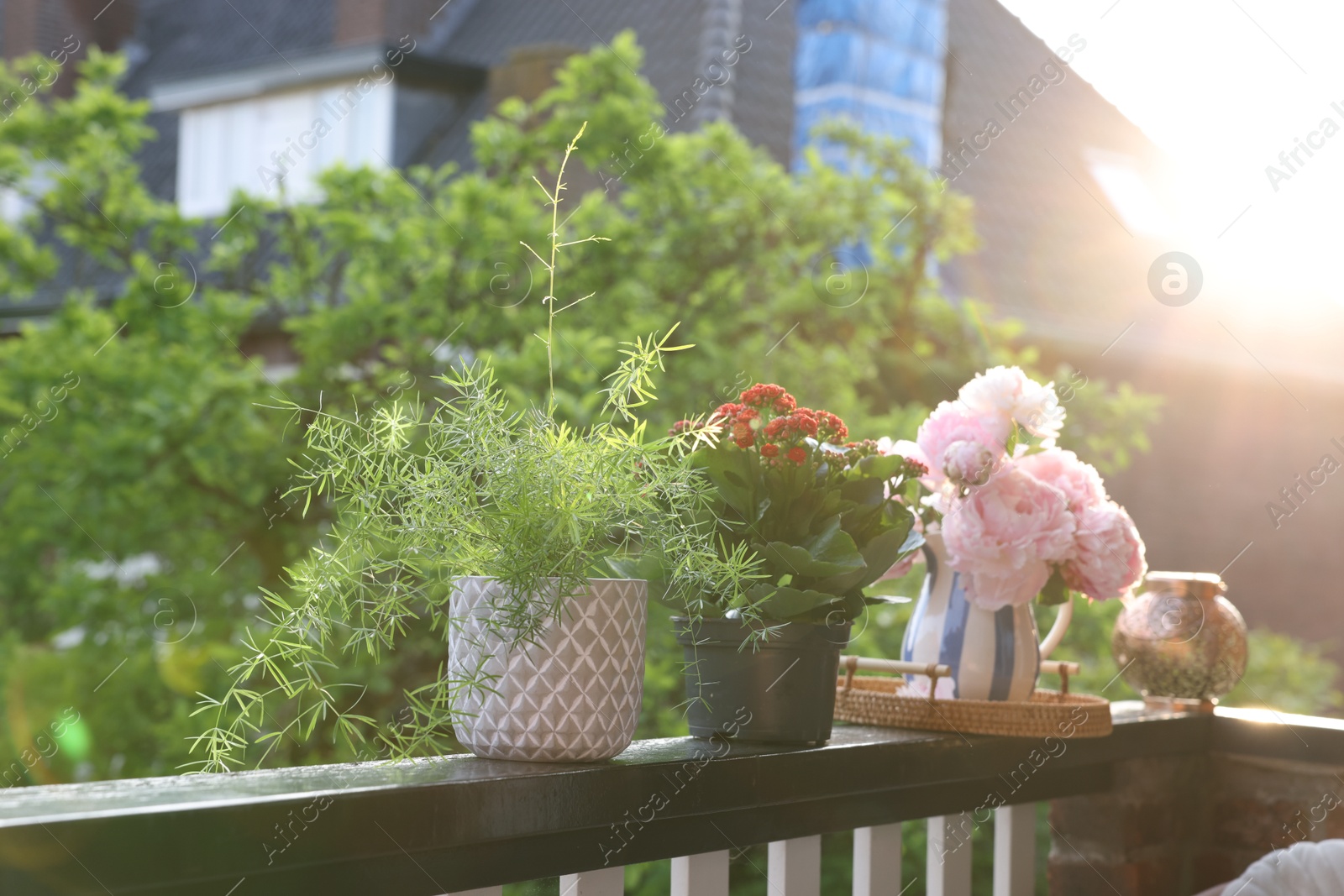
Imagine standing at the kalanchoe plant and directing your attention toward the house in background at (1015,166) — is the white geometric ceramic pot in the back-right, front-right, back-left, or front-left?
back-left

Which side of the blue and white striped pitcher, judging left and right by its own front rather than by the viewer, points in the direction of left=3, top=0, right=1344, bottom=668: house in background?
right

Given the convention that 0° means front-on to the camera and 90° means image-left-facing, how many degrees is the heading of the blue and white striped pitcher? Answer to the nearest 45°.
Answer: approximately 90°

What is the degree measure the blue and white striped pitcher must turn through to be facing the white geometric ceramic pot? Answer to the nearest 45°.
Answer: approximately 45° to its left
